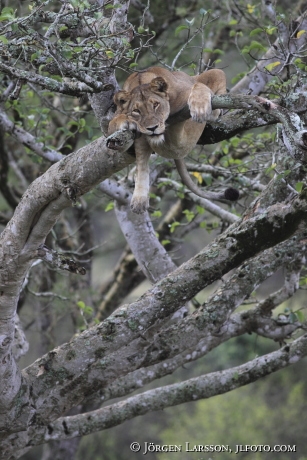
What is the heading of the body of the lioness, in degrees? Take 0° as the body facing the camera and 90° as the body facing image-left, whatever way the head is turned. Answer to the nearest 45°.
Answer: approximately 45°
